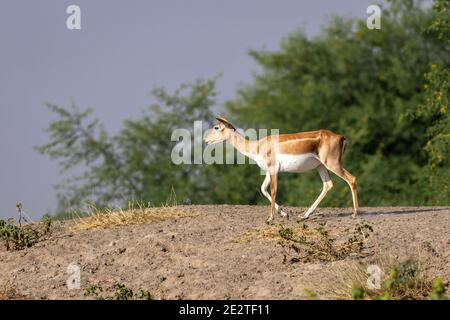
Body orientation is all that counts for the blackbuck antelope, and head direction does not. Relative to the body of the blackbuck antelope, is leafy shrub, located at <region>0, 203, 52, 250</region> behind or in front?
in front

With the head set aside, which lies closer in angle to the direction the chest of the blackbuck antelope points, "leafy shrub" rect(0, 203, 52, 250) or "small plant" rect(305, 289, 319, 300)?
the leafy shrub

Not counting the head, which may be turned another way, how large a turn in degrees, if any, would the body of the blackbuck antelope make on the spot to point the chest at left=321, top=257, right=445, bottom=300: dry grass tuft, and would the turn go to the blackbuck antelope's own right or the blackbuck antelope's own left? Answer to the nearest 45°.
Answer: approximately 90° to the blackbuck antelope's own left

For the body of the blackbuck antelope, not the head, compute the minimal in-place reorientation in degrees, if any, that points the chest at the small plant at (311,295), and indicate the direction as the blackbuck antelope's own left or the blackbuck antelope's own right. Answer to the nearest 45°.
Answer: approximately 90° to the blackbuck antelope's own left

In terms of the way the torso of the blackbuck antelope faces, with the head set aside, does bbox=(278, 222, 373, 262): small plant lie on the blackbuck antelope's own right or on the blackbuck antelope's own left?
on the blackbuck antelope's own left

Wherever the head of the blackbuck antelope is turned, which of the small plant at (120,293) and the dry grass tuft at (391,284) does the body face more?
the small plant

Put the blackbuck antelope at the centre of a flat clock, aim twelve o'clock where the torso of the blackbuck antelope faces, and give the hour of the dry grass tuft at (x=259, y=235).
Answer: The dry grass tuft is roughly at 10 o'clock from the blackbuck antelope.

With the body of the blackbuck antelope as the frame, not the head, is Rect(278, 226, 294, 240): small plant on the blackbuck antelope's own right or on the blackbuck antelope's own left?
on the blackbuck antelope's own left

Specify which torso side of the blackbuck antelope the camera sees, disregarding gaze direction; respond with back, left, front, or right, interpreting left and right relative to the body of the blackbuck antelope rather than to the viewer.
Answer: left
